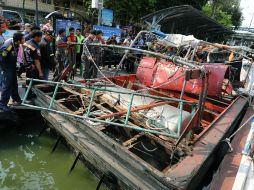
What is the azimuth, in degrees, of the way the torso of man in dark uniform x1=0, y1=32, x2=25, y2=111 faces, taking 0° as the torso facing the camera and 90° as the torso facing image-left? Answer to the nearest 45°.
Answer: approximately 270°

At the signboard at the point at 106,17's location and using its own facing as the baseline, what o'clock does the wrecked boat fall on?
The wrecked boat is roughly at 12 o'clock from the signboard.

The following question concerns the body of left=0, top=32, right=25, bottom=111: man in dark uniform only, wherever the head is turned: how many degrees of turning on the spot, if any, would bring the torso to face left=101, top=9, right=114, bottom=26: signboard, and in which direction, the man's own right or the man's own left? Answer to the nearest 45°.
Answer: approximately 45° to the man's own left

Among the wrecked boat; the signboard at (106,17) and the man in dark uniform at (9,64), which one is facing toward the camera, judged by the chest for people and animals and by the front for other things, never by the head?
the signboard

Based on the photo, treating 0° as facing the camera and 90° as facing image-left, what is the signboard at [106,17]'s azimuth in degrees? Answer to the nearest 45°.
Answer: approximately 0°

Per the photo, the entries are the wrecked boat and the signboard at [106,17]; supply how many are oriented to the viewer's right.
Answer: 0

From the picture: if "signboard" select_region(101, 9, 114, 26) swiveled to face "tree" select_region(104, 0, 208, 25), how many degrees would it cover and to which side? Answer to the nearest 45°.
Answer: approximately 180°

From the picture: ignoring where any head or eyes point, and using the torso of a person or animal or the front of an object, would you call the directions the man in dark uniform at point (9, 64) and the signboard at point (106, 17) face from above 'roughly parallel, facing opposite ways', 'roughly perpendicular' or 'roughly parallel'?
roughly perpendicular

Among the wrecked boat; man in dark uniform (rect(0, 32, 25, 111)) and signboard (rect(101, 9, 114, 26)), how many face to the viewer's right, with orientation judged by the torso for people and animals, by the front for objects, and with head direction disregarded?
1
